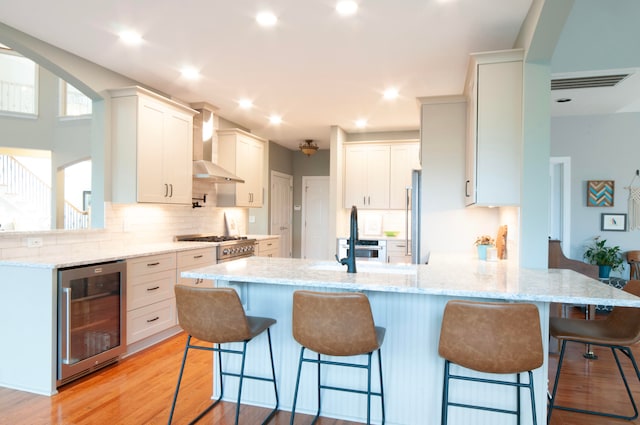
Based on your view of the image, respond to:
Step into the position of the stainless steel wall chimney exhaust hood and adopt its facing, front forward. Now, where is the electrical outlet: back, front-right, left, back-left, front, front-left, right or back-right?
right

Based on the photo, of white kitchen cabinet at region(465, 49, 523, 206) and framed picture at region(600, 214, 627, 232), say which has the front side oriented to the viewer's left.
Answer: the white kitchen cabinet

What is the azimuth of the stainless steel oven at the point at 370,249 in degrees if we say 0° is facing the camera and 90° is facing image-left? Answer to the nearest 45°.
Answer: approximately 0°

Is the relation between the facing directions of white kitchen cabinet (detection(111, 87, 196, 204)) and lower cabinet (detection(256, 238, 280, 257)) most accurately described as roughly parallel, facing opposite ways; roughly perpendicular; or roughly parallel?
roughly parallel

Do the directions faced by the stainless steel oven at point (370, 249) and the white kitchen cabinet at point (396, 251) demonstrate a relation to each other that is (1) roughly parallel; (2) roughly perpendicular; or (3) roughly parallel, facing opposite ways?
roughly parallel

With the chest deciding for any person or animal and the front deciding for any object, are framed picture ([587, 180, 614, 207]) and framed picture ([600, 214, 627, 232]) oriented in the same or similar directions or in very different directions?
same or similar directions

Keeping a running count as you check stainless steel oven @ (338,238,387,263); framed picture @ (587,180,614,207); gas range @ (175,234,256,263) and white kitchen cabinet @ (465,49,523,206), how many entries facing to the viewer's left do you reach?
1

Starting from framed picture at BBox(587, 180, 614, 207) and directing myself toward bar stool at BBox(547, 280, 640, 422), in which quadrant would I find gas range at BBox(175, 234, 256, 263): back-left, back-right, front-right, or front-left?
front-right

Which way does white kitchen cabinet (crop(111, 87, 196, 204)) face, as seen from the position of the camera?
facing the viewer and to the right of the viewer

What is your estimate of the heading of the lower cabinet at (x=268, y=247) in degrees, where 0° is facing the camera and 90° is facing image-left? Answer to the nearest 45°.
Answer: approximately 315°

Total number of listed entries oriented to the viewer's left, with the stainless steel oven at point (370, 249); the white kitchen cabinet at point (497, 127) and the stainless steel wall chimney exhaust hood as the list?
1

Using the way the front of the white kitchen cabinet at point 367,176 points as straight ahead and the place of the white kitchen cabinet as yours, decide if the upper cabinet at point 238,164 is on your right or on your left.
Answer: on your right

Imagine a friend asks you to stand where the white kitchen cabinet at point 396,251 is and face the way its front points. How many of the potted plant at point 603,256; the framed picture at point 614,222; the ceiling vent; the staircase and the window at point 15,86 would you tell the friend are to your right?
2
